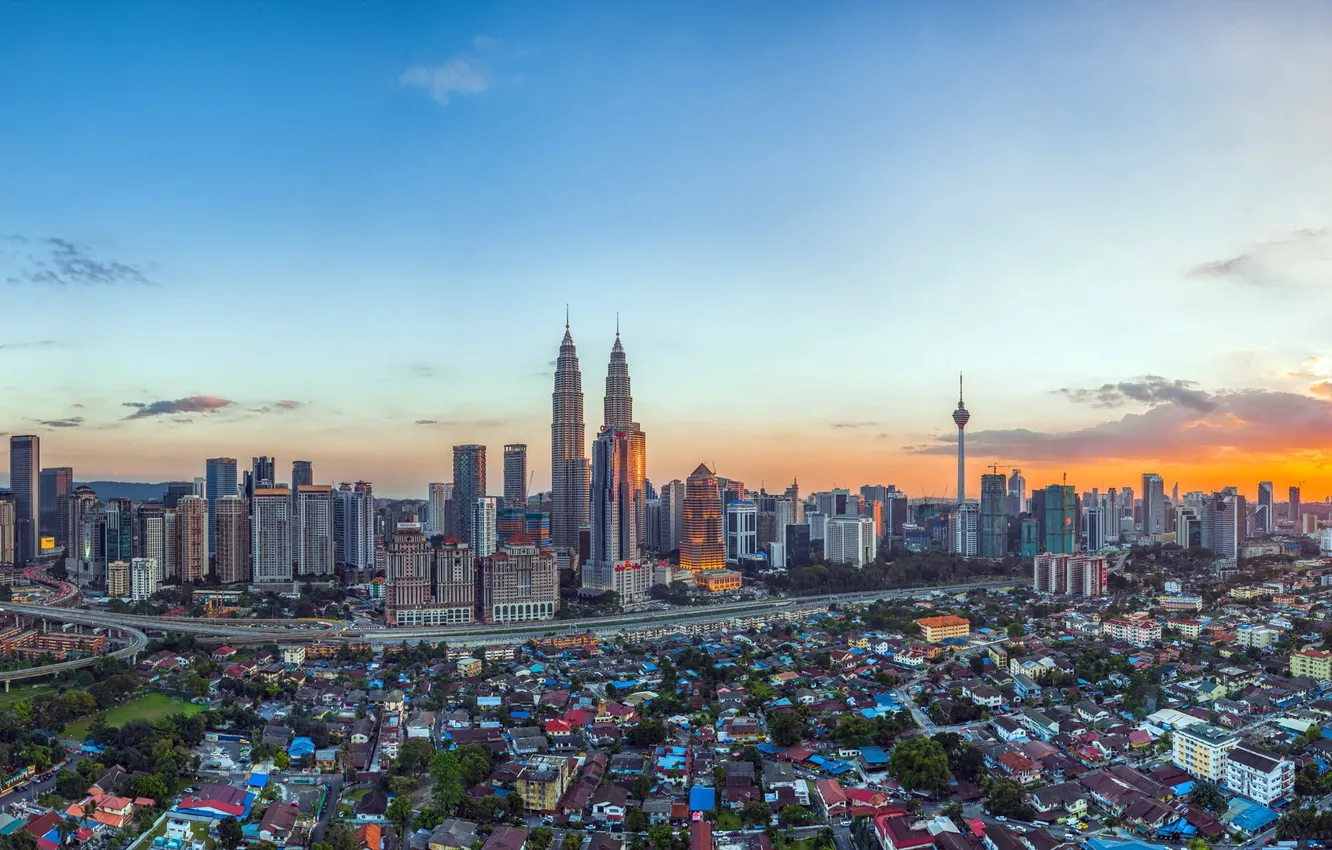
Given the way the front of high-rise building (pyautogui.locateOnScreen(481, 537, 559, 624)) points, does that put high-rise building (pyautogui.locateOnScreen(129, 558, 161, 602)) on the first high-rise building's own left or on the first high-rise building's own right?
on the first high-rise building's own right

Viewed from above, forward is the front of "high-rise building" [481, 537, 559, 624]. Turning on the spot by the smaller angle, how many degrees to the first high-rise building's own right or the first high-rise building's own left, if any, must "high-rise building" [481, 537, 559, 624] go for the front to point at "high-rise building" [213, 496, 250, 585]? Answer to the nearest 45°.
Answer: approximately 135° to the first high-rise building's own right

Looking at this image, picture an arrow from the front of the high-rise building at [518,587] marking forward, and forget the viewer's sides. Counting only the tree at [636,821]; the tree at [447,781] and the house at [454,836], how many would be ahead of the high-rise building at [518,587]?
3

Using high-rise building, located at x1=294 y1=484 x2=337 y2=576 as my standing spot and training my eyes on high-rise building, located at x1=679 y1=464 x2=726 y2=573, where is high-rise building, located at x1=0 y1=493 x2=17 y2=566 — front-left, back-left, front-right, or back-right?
back-left

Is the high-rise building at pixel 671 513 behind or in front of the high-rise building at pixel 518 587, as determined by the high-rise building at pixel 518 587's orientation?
behind

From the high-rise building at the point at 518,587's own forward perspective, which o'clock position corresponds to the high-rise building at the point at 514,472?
the high-rise building at the point at 514,472 is roughly at 6 o'clock from the high-rise building at the point at 518,587.

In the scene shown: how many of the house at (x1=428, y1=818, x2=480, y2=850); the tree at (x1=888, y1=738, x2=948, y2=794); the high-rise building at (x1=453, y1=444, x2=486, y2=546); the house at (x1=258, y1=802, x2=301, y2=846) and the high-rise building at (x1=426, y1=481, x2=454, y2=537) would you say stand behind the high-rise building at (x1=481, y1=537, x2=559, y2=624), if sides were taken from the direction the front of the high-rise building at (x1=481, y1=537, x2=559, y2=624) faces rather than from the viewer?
2

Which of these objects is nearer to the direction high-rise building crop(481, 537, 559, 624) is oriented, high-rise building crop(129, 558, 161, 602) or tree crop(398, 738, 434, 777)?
the tree

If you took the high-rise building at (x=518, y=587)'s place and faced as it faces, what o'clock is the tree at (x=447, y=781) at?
The tree is roughly at 12 o'clock from the high-rise building.

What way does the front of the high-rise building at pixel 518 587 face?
toward the camera

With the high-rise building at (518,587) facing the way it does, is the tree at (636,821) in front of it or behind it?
in front
